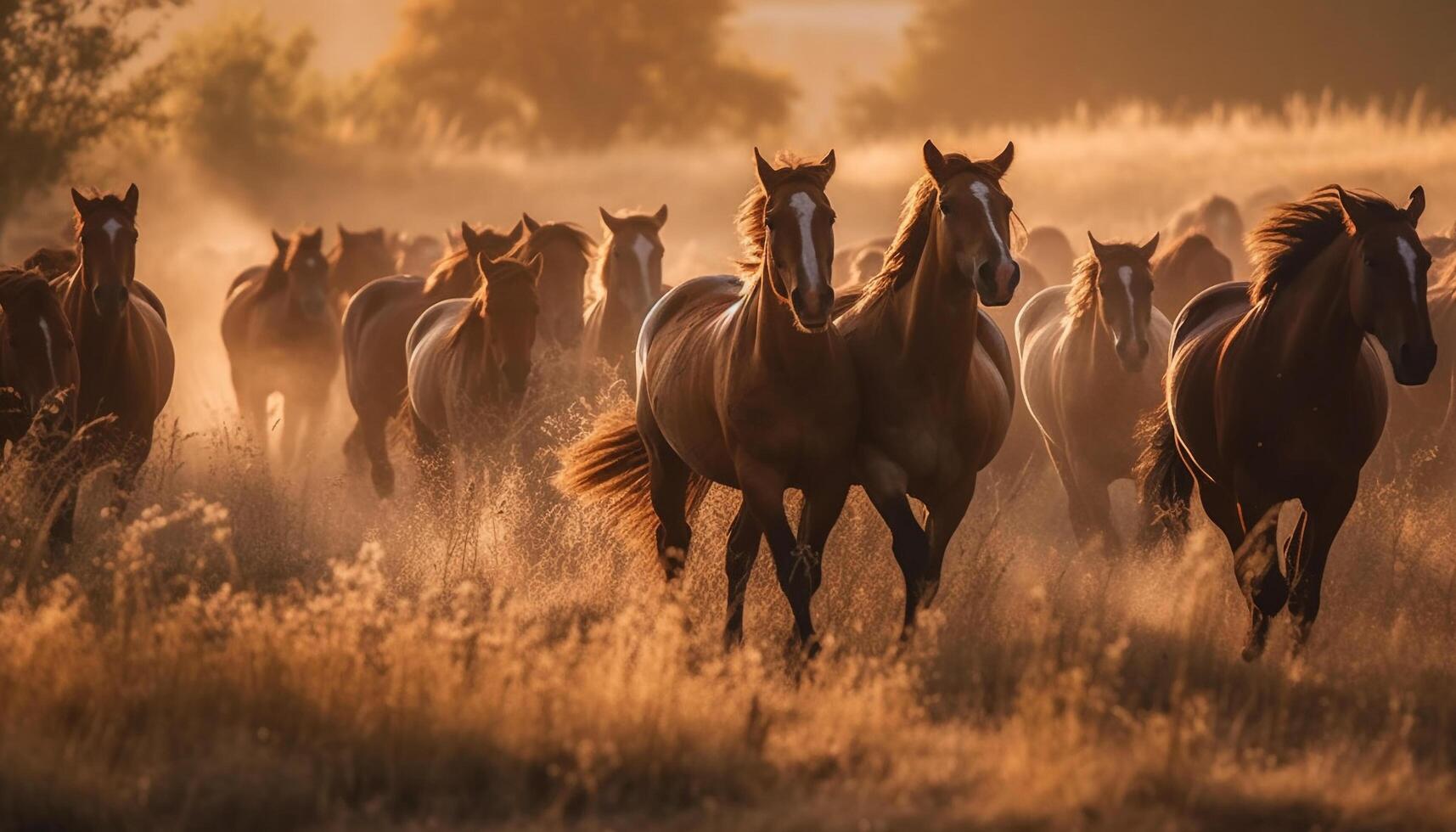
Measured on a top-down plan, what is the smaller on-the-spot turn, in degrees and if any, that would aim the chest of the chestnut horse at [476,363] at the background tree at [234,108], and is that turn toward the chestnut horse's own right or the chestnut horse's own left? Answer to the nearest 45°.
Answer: approximately 135° to the chestnut horse's own left

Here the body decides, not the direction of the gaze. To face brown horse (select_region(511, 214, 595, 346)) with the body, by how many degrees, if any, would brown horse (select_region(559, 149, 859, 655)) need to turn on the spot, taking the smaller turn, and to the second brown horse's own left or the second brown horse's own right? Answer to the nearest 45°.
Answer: approximately 135° to the second brown horse's own left

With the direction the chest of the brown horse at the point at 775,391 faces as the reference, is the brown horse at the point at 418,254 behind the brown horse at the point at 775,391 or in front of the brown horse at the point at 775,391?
behind

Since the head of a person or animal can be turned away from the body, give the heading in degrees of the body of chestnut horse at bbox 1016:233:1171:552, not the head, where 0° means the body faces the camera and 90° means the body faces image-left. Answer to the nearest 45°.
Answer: approximately 315°

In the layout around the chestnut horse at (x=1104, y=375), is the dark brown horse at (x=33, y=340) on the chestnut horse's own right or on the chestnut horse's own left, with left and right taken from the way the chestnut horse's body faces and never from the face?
on the chestnut horse's own right

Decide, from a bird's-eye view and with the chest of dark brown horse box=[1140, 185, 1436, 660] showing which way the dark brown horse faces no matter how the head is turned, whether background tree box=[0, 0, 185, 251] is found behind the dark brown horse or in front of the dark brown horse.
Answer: behind

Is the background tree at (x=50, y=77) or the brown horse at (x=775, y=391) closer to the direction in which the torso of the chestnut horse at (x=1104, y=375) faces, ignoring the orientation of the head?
the brown horse

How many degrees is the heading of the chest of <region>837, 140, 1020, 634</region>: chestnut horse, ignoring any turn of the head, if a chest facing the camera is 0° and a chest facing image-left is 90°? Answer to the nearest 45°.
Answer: approximately 0°

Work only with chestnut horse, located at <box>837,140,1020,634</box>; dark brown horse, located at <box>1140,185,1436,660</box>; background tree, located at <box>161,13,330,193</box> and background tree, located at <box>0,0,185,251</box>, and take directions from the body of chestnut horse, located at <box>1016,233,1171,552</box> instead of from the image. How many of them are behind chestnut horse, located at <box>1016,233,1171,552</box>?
2

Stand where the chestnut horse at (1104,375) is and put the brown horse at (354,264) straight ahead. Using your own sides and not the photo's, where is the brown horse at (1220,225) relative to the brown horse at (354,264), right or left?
right
